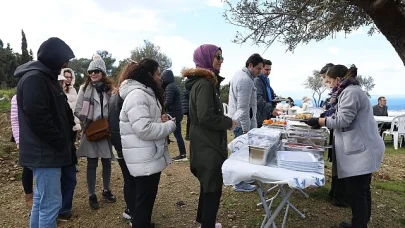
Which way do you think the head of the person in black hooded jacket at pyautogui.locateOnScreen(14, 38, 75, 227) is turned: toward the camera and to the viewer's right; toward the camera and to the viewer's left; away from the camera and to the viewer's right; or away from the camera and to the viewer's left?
away from the camera and to the viewer's right

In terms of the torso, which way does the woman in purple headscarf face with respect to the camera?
to the viewer's right

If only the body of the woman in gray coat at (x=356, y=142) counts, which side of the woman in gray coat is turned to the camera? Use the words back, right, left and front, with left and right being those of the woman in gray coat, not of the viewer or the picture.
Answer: left

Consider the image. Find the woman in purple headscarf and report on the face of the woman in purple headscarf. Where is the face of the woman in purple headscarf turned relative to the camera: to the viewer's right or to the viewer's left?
to the viewer's right
